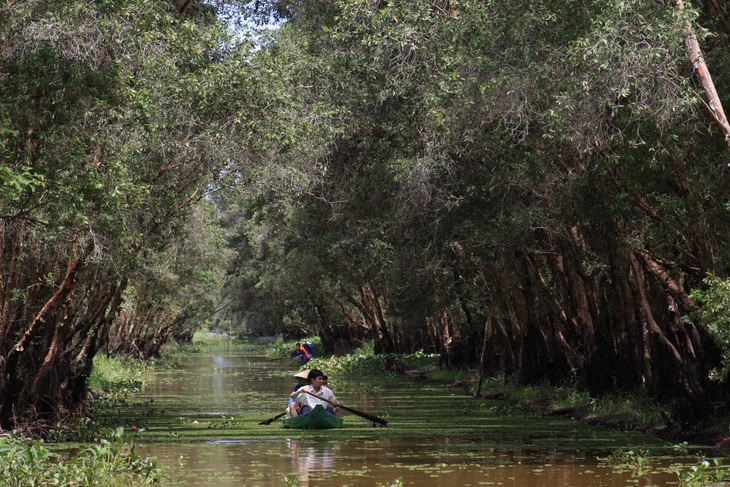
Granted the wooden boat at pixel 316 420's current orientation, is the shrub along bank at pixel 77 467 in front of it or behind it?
in front

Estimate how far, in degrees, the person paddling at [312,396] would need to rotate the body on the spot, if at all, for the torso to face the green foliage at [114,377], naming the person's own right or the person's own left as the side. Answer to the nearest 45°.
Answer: approximately 135° to the person's own right

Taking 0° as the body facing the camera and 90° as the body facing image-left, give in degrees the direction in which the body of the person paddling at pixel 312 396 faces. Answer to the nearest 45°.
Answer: approximately 0°

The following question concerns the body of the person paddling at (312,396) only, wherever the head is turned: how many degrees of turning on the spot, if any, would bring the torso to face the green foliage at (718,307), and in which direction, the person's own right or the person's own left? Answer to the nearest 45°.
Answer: approximately 45° to the person's own left
